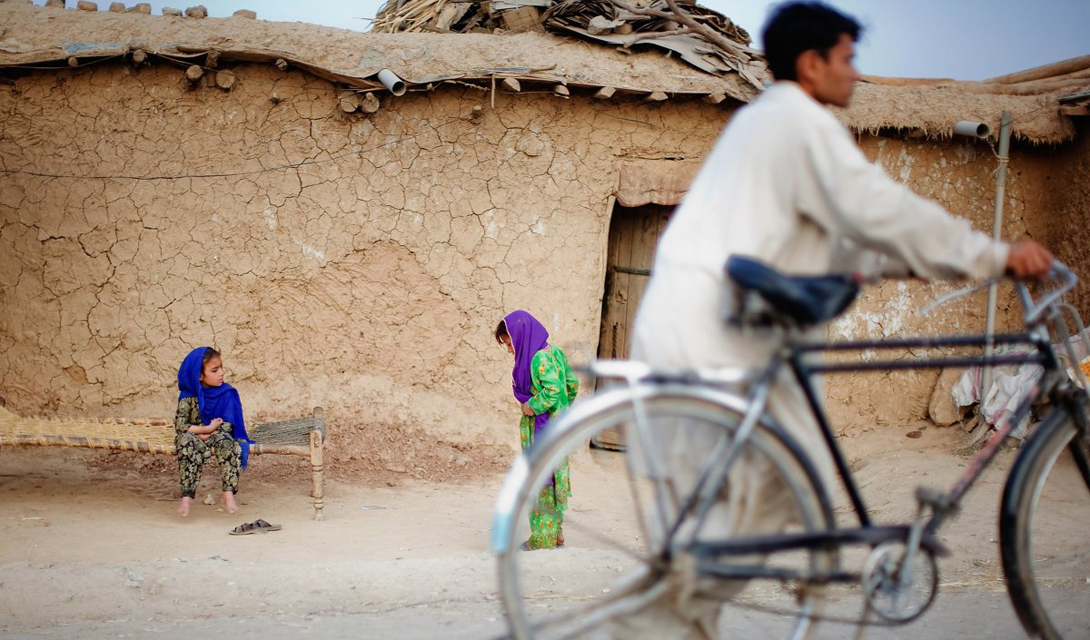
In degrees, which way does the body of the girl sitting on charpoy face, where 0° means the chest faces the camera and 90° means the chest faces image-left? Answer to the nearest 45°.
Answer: approximately 0°

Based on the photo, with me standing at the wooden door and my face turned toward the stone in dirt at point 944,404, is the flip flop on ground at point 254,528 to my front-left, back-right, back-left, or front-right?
back-right

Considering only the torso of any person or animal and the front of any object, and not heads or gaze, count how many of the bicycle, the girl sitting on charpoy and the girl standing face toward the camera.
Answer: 1

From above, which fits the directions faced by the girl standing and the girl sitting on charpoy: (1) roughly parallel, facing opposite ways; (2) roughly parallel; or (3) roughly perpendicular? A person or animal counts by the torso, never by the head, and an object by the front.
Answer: roughly perpendicular

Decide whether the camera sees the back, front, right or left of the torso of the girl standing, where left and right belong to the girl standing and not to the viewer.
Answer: left

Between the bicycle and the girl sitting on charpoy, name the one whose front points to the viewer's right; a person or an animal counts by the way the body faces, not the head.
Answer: the bicycle

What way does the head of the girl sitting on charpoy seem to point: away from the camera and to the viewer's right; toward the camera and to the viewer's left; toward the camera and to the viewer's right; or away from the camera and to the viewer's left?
toward the camera and to the viewer's right

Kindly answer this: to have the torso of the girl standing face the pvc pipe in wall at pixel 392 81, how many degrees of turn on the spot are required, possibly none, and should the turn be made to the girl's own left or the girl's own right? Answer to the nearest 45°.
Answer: approximately 45° to the girl's own right

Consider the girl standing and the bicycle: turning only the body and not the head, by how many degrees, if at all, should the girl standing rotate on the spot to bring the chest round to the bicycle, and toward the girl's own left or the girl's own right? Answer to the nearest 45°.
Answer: approximately 90° to the girl's own left

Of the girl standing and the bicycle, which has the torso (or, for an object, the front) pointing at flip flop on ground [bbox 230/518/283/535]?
the girl standing

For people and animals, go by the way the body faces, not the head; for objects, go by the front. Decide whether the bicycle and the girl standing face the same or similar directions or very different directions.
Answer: very different directions

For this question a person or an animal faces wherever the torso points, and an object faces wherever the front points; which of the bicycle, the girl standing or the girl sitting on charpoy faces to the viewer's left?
the girl standing

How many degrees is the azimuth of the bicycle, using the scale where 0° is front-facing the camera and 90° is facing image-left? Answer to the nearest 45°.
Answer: approximately 270°
